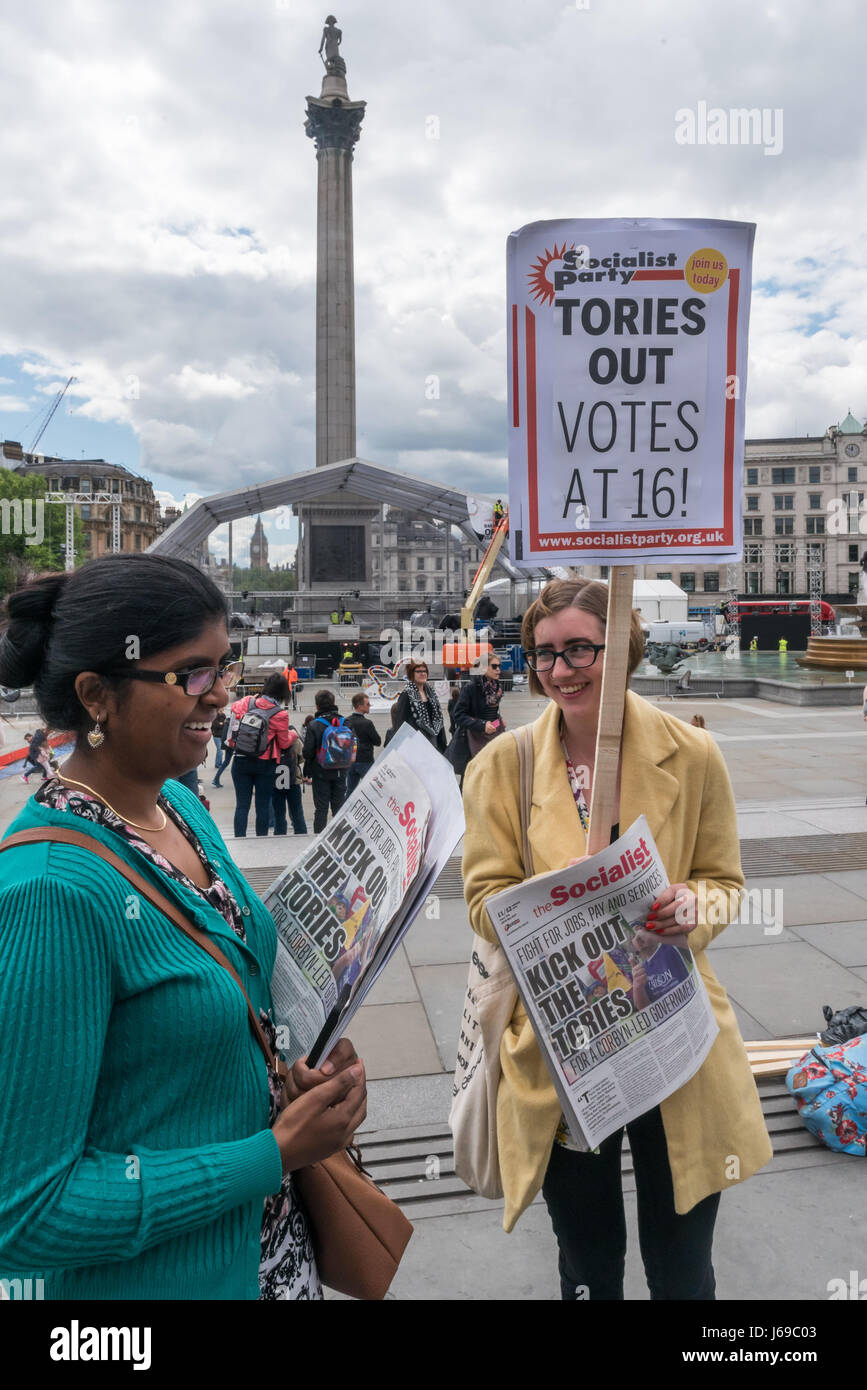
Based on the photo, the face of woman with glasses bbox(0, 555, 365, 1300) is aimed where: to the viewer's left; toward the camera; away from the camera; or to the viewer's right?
to the viewer's right

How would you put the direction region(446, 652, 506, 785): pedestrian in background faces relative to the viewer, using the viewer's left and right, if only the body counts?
facing the viewer and to the right of the viewer

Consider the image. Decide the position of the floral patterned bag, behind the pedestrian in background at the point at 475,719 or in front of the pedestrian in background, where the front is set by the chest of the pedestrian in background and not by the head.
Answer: in front

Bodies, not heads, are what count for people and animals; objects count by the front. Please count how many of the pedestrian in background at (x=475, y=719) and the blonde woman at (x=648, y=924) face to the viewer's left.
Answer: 0

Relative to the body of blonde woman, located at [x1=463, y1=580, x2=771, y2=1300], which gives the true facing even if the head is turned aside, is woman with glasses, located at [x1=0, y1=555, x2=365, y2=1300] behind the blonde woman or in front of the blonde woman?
in front

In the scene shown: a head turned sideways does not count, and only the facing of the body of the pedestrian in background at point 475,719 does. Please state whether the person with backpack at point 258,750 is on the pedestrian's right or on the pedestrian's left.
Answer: on the pedestrian's right

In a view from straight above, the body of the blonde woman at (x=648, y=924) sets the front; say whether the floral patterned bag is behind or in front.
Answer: behind

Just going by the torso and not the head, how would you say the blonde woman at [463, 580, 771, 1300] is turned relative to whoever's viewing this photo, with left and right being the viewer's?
facing the viewer

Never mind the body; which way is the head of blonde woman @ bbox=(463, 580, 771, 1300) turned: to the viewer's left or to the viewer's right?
to the viewer's left

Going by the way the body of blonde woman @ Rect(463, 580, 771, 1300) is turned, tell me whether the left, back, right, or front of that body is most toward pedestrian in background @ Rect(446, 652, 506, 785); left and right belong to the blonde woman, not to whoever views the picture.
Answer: back
